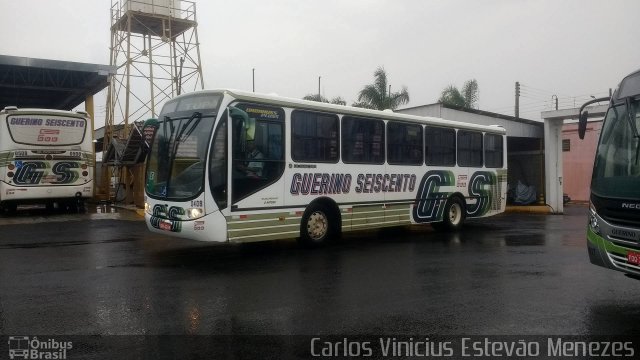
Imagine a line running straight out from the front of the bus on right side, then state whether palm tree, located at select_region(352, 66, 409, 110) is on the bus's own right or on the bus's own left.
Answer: on the bus's own right

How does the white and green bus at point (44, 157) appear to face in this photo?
away from the camera

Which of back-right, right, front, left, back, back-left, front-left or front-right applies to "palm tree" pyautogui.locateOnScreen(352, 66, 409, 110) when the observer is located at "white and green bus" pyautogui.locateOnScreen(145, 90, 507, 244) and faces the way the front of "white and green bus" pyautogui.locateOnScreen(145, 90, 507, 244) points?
back-right

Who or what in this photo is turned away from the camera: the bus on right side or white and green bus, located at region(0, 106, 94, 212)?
the white and green bus

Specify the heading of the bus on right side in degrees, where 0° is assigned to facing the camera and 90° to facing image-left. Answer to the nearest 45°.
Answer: approximately 45°

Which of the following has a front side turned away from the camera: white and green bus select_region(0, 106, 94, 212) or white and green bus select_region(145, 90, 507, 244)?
white and green bus select_region(0, 106, 94, 212)

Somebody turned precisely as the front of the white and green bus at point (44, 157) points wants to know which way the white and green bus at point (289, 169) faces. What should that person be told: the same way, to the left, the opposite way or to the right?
to the left
